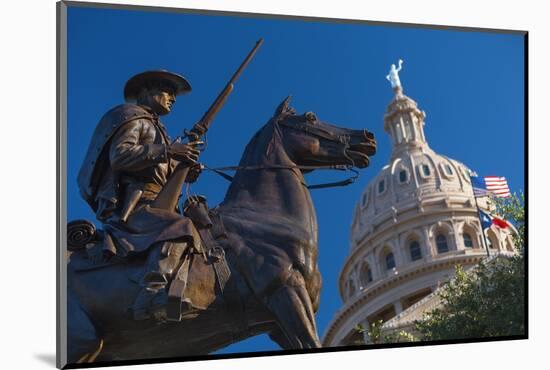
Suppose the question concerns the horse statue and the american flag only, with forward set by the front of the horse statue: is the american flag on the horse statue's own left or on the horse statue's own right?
on the horse statue's own left

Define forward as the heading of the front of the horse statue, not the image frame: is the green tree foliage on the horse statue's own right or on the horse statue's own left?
on the horse statue's own left

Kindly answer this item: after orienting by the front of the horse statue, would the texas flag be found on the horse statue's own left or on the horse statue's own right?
on the horse statue's own left

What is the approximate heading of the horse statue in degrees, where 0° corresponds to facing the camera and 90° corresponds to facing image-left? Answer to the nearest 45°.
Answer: approximately 270°
